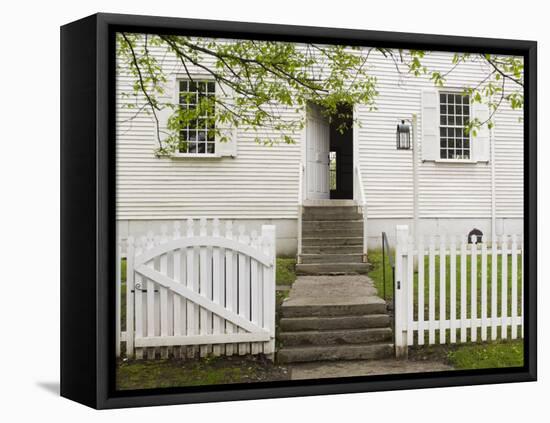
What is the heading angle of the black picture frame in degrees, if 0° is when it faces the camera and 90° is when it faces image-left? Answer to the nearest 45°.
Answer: approximately 315°
